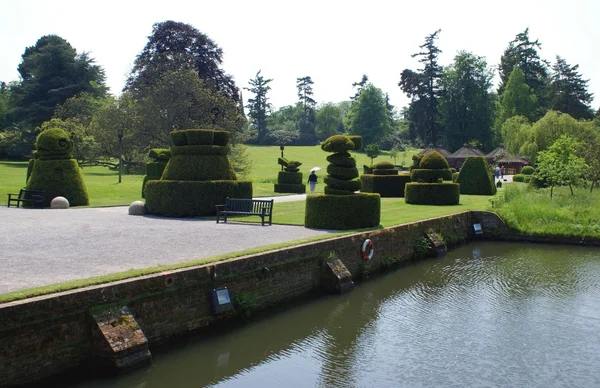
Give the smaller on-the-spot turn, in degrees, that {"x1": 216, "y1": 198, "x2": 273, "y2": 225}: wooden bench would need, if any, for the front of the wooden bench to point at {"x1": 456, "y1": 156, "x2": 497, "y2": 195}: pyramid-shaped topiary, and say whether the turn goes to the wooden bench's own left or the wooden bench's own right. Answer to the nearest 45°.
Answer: approximately 180°

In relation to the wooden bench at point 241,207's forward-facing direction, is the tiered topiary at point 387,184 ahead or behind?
behind

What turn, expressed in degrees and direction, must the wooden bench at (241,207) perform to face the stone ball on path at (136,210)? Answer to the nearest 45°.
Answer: approximately 90° to its right

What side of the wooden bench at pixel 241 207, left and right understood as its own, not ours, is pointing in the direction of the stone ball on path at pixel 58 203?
right

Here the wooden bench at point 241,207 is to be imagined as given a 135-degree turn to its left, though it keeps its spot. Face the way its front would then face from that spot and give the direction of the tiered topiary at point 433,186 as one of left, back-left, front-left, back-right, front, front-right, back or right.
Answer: front-left

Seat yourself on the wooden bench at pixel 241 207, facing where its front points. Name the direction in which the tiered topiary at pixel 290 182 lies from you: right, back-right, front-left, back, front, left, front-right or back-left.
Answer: back-right

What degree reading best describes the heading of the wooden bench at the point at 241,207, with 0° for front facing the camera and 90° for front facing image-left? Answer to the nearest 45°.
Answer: approximately 45°

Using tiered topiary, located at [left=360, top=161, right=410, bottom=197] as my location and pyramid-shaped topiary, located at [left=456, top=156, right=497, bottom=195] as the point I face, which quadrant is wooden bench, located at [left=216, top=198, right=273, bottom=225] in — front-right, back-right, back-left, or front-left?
back-right

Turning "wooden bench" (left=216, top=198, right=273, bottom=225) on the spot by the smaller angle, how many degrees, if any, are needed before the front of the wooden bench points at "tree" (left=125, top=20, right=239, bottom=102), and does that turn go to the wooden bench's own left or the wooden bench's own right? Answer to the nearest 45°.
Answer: approximately 135° to the wooden bench's own right

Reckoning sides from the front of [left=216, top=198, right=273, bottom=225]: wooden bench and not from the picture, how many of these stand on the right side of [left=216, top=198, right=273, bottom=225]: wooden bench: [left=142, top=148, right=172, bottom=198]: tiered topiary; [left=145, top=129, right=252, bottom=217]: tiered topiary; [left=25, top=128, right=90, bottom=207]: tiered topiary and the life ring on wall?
3
